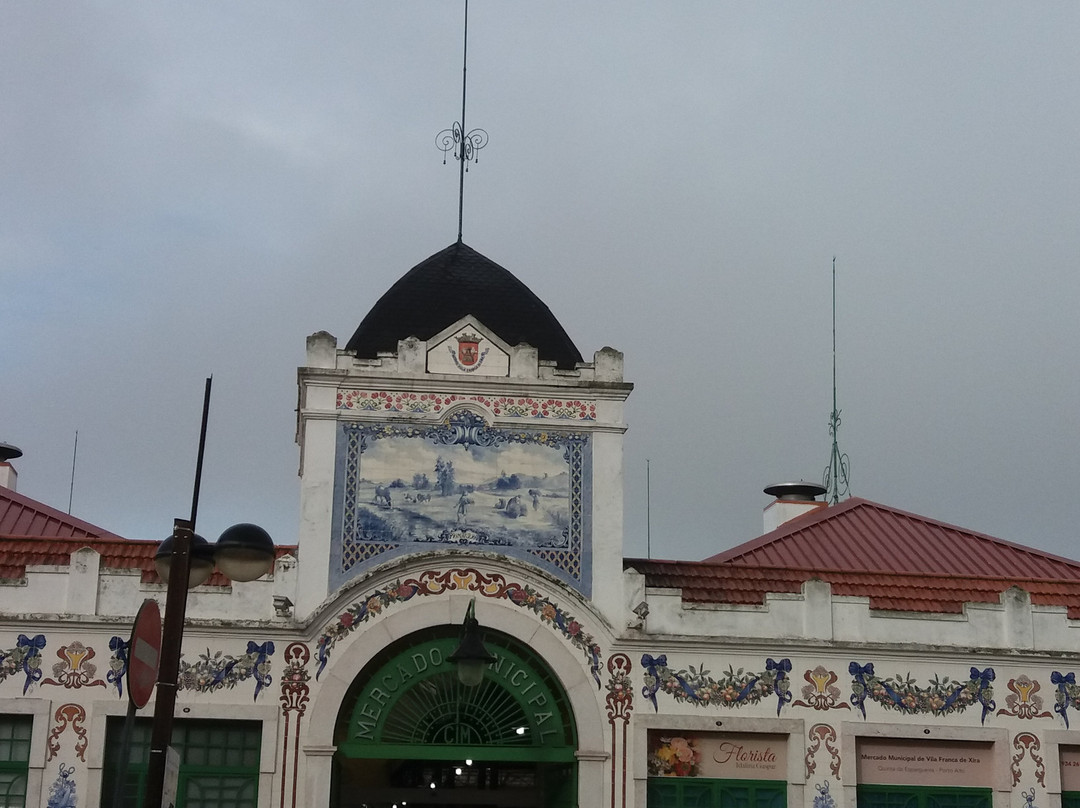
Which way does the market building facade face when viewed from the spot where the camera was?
facing the viewer

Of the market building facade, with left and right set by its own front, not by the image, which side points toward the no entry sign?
front

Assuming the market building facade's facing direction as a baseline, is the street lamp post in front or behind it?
in front
